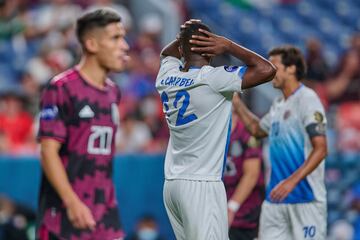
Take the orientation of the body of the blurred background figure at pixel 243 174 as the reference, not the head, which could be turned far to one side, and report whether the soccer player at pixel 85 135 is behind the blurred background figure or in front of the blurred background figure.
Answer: in front

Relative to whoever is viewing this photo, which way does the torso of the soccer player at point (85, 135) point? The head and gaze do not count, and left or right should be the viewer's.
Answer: facing the viewer and to the right of the viewer

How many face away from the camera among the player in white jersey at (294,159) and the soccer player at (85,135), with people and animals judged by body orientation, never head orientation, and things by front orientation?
0

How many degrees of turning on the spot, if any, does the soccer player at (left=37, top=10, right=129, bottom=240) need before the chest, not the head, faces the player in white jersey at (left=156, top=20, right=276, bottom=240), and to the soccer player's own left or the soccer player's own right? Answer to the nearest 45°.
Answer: approximately 90° to the soccer player's own left

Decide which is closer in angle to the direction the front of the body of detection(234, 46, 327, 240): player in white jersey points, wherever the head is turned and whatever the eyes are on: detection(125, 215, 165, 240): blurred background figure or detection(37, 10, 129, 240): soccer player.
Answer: the soccer player

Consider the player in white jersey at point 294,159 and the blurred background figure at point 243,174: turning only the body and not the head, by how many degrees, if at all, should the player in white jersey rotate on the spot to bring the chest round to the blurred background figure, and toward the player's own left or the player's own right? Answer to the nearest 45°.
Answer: approximately 90° to the player's own right

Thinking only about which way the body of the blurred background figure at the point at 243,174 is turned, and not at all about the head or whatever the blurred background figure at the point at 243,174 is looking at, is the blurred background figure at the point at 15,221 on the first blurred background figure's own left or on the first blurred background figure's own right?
on the first blurred background figure's own right

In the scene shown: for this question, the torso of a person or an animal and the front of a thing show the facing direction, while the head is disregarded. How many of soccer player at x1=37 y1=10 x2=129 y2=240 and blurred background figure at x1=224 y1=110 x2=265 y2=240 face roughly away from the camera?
0

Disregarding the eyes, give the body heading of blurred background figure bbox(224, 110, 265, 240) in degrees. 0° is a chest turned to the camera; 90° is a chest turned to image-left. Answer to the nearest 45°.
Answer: approximately 45°

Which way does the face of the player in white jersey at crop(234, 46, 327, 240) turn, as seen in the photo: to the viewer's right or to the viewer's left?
to the viewer's left

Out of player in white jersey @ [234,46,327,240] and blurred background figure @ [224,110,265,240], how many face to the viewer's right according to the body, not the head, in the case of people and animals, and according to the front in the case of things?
0

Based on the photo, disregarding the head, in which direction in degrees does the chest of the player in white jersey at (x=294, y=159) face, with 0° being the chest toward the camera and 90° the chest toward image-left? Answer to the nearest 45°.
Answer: approximately 45°

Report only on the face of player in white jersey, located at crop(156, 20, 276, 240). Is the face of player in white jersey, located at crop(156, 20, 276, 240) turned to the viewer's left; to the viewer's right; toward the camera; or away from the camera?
away from the camera

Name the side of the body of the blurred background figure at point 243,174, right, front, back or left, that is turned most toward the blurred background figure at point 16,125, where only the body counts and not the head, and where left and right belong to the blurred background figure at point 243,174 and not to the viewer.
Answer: right

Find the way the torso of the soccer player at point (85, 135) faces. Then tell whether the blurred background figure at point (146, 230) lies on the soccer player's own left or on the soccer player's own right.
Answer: on the soccer player's own left
